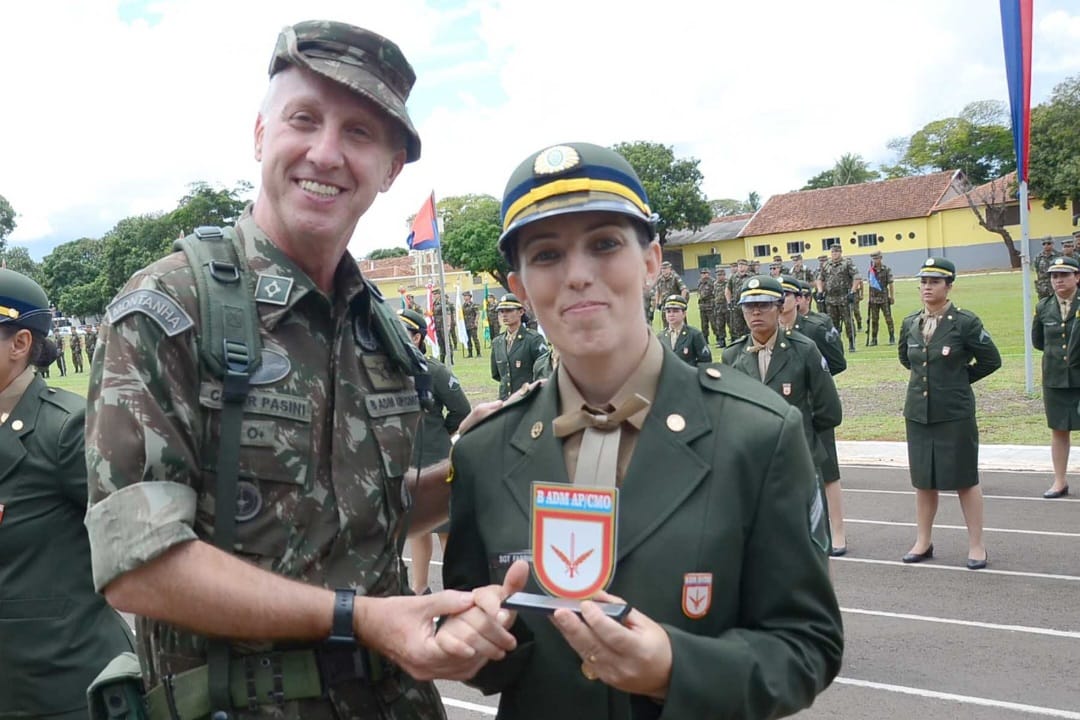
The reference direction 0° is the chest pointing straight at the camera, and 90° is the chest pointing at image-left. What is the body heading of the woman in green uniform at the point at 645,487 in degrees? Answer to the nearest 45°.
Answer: approximately 45°

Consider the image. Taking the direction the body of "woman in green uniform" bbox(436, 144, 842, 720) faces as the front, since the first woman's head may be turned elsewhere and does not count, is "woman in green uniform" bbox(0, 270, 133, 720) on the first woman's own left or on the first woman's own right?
on the first woman's own right

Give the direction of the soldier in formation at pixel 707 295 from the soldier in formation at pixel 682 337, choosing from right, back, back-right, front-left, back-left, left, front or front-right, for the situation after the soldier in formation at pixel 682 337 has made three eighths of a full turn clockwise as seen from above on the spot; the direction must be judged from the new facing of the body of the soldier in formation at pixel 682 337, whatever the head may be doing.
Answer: front

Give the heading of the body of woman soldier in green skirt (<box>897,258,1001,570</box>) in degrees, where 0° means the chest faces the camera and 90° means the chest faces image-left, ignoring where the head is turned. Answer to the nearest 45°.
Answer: approximately 45°

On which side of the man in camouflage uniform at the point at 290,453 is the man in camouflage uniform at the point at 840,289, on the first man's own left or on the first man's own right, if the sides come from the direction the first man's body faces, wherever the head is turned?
on the first man's own left

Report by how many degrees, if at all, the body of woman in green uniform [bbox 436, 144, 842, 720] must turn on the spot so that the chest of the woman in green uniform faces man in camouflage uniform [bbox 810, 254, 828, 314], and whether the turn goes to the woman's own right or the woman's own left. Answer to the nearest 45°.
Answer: approximately 135° to the woman's own right

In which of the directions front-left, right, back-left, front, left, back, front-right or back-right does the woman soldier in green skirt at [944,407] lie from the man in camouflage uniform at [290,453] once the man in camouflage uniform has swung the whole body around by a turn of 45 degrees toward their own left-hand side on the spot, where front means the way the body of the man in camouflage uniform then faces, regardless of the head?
front-left

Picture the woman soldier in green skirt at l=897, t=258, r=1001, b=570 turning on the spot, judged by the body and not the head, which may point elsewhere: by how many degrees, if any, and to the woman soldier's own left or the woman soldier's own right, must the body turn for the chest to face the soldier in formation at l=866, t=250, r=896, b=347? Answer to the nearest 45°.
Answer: approximately 135° to the woman soldier's own right

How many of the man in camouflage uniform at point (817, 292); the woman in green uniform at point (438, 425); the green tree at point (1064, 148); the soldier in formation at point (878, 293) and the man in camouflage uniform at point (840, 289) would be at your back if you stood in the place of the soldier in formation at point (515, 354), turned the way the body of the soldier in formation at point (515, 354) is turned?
4

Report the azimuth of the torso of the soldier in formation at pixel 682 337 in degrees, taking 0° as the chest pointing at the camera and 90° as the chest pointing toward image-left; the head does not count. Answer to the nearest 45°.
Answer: approximately 45°

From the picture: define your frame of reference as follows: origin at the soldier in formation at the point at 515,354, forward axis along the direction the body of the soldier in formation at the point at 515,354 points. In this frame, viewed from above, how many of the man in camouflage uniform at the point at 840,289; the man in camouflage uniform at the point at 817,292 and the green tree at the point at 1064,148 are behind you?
3
